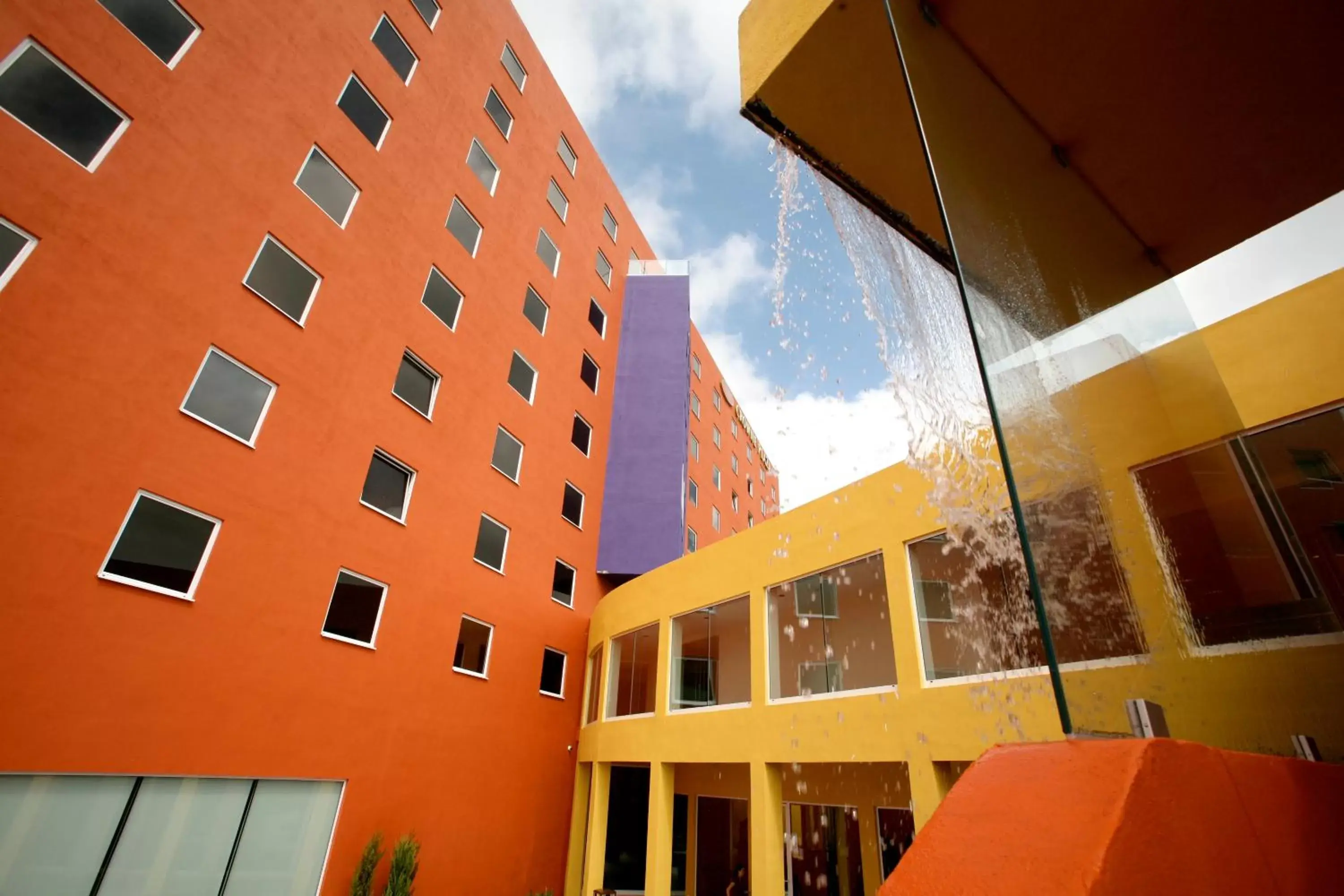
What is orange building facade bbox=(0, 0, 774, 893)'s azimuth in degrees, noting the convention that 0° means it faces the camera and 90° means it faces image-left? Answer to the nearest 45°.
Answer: approximately 315°
